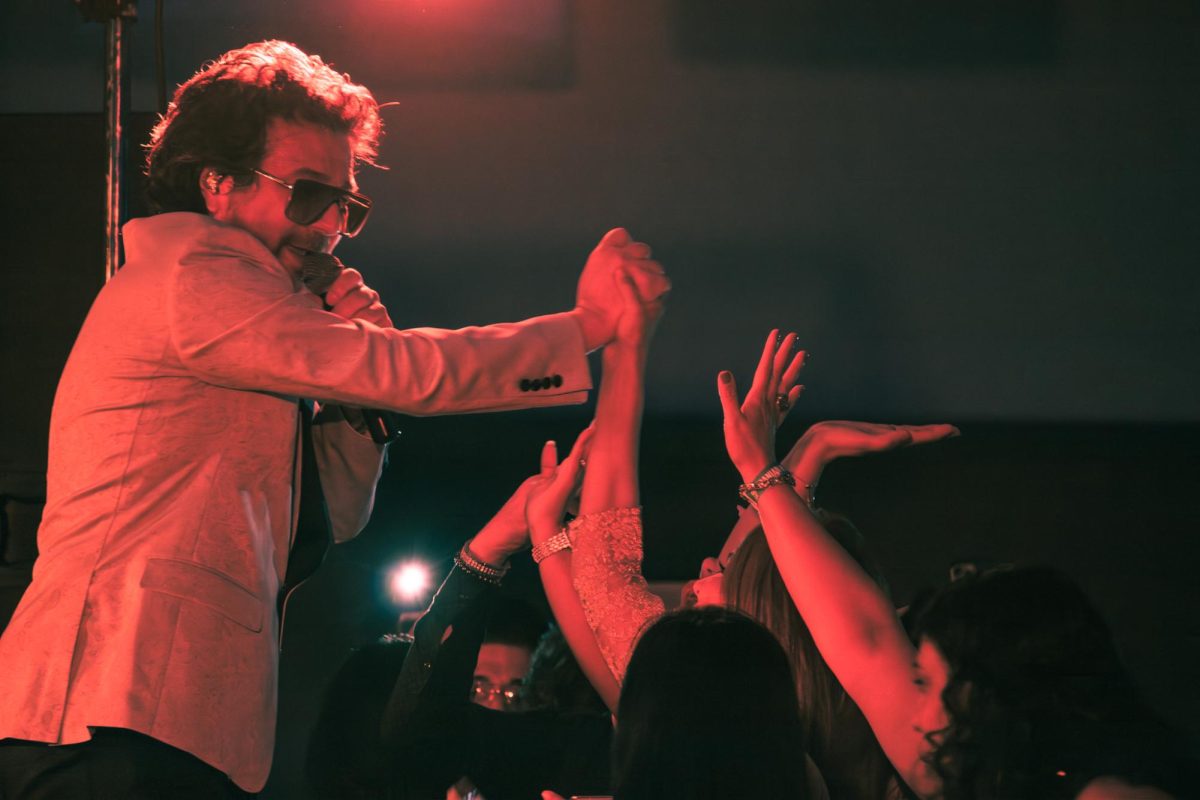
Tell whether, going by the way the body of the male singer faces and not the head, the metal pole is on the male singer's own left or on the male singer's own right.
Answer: on the male singer's own left

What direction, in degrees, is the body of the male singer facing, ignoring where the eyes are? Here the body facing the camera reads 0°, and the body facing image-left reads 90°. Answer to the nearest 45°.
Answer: approximately 270°

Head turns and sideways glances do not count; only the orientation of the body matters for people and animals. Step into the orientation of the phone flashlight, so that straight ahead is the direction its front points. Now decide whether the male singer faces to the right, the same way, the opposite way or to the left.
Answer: to the left

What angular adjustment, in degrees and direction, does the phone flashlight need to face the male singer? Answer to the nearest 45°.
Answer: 0° — it already faces them

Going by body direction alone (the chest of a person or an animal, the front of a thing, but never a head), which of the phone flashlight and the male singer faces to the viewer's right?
the male singer

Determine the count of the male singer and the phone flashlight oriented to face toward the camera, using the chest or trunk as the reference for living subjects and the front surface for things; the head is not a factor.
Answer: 1

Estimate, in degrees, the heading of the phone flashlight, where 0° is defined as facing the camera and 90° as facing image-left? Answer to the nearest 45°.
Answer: approximately 0°

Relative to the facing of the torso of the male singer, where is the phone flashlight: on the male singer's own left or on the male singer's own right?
on the male singer's own left
